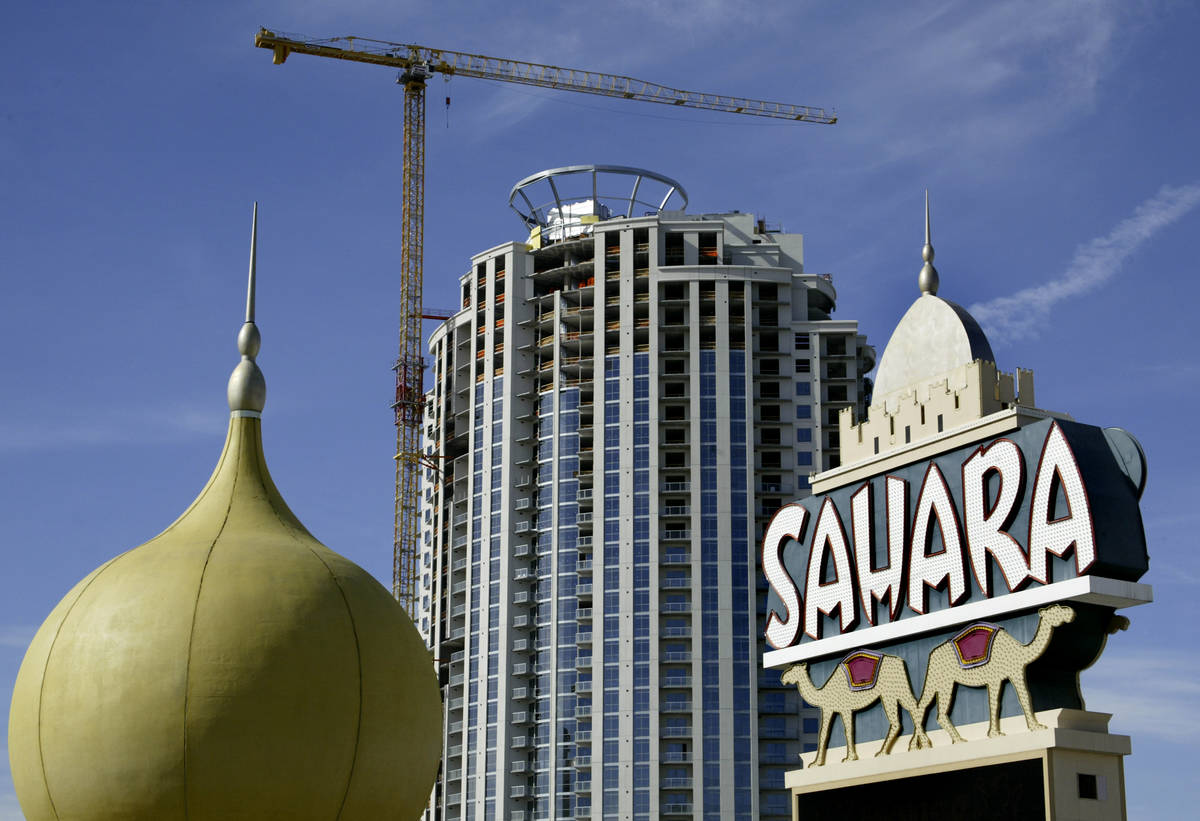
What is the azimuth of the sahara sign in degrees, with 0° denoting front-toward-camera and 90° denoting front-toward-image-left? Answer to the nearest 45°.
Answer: approximately 45°
